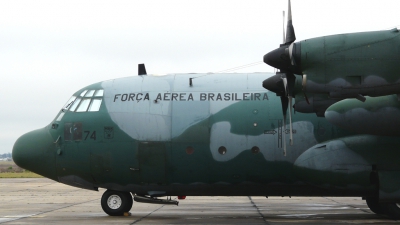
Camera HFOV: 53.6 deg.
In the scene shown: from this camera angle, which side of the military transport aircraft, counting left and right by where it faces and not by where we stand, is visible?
left
